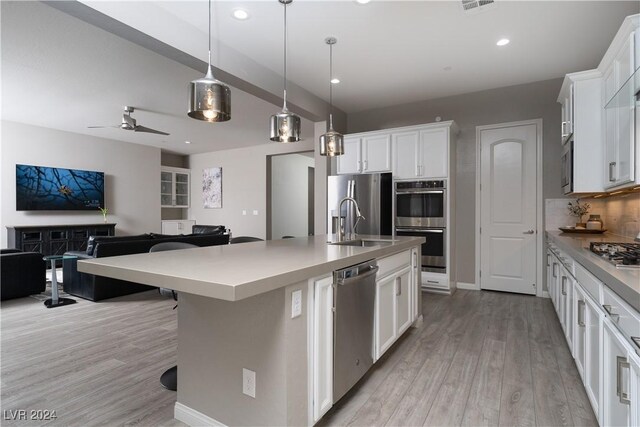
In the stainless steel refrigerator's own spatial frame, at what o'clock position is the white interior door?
The white interior door is roughly at 9 o'clock from the stainless steel refrigerator.

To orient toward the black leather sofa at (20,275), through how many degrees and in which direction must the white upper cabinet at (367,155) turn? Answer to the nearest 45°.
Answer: approximately 90° to its right

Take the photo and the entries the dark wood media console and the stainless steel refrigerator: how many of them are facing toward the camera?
2

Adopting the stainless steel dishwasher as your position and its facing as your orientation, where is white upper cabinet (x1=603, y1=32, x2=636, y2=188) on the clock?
The white upper cabinet is roughly at 10 o'clock from the stainless steel dishwasher.

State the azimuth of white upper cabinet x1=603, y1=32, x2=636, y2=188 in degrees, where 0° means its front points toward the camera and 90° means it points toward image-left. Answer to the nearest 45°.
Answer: approximately 90°

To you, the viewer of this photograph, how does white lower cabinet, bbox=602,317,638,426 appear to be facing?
facing to the left of the viewer

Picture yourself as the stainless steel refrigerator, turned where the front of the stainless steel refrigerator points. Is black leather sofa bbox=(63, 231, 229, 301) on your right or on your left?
on your right

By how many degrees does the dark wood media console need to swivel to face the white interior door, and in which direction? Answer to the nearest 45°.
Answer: approximately 45° to its left

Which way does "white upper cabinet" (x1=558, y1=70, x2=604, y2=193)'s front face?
to the viewer's left
